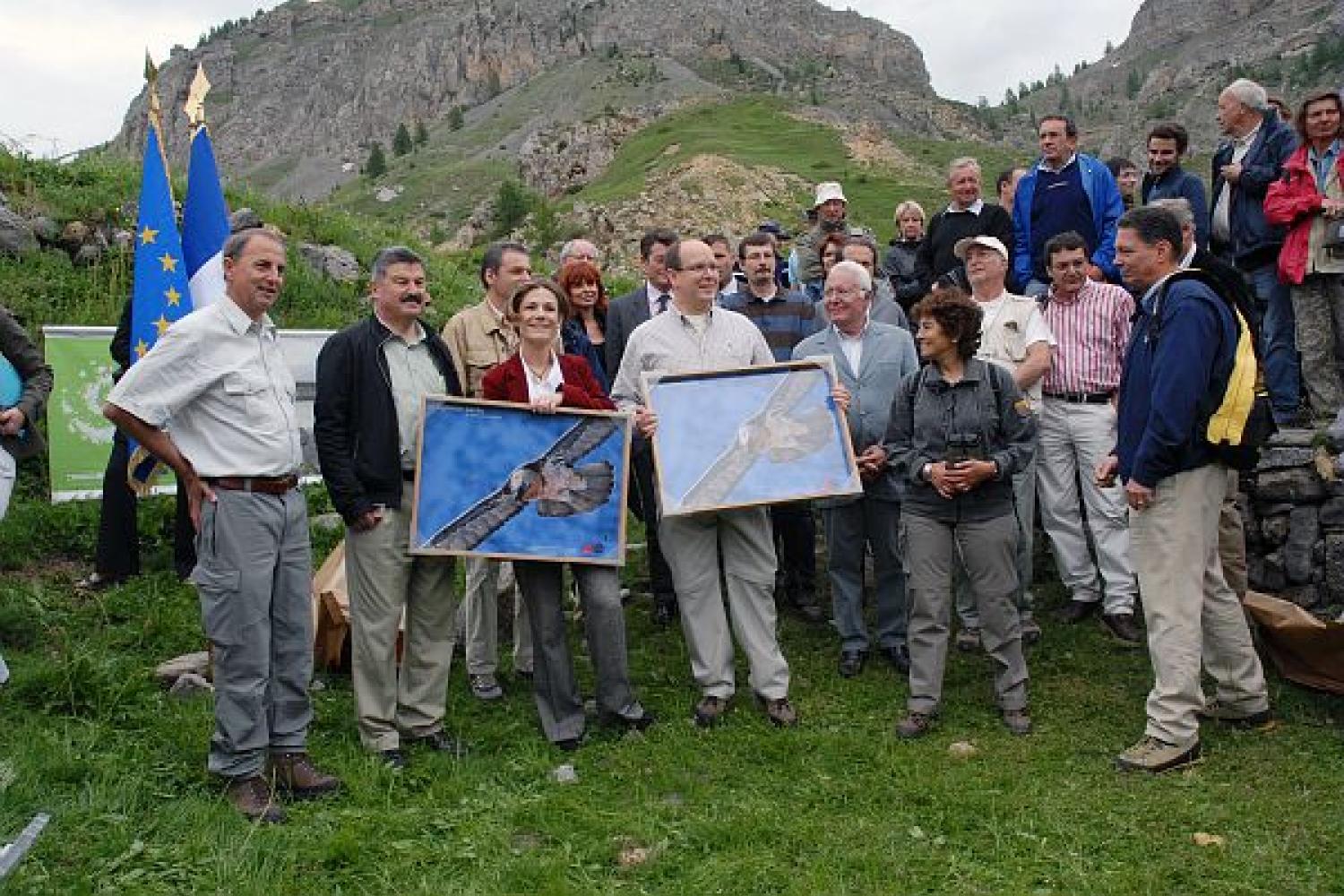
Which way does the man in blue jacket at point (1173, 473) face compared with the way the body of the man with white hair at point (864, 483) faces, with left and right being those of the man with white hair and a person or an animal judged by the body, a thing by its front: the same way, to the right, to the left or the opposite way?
to the right

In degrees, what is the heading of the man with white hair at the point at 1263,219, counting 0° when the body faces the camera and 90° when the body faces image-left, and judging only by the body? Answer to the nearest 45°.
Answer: approximately 45°

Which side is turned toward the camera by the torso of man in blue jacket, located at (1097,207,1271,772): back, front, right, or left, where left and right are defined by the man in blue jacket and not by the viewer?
left

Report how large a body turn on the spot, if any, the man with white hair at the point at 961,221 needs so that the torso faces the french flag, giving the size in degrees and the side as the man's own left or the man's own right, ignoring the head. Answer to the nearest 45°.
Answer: approximately 45° to the man's own right

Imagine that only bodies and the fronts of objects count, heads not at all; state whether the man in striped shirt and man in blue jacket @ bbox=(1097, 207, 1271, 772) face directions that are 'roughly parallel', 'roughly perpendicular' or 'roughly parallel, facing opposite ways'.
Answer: roughly perpendicular

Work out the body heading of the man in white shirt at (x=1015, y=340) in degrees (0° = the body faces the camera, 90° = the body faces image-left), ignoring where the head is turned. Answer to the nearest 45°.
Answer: approximately 45°

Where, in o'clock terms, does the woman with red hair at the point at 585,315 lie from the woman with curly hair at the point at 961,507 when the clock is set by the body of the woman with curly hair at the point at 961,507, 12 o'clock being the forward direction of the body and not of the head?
the woman with red hair at the point at 585,315 is roughly at 4 o'clock from the woman with curly hair at the point at 961,507.

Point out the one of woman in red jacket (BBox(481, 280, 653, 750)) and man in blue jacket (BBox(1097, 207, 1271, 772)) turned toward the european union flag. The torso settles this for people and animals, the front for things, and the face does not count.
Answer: the man in blue jacket
